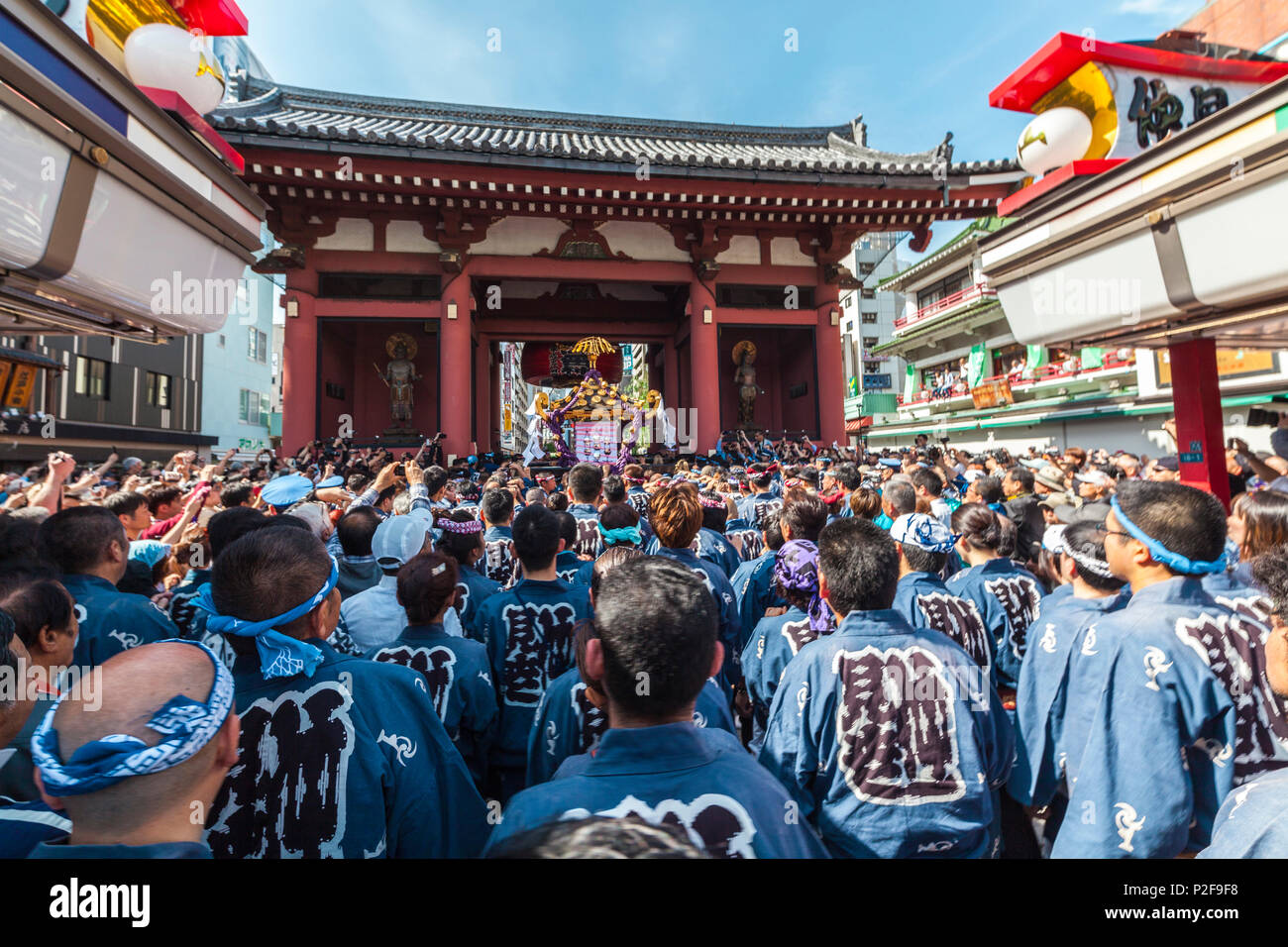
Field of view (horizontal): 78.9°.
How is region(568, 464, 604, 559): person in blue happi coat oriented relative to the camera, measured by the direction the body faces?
away from the camera

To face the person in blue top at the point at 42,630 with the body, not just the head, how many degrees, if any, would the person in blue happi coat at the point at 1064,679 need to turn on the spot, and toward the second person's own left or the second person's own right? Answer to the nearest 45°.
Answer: approximately 90° to the second person's own left

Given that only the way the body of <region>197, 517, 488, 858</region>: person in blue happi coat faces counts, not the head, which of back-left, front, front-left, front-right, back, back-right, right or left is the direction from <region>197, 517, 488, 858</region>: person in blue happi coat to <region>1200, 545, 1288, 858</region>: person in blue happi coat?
right

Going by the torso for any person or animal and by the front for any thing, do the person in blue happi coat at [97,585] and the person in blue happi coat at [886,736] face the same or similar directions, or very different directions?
same or similar directions

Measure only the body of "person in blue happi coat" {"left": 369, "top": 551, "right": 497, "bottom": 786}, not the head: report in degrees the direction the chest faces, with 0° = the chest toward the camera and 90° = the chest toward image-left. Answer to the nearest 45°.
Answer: approximately 180°

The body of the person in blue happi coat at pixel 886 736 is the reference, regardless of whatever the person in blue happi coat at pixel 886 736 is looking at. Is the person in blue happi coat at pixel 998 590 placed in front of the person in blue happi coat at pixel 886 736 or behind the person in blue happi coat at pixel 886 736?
in front

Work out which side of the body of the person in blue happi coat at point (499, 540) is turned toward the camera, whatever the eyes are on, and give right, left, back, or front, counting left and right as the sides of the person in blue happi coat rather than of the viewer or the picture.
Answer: back

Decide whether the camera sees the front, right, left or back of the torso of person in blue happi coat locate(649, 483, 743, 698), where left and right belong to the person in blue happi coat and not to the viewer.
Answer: back

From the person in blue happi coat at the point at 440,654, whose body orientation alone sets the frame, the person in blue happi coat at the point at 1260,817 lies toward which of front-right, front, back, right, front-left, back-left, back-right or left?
back-right

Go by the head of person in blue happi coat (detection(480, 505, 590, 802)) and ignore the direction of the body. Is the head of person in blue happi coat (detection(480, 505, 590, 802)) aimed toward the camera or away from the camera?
away from the camera

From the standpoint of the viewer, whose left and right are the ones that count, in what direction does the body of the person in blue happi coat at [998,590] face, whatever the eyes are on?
facing away from the viewer and to the left of the viewer

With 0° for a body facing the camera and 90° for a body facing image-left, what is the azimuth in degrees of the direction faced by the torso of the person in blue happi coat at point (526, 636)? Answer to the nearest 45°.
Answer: approximately 180°

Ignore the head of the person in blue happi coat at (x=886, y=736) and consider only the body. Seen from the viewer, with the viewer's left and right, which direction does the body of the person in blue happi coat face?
facing away from the viewer

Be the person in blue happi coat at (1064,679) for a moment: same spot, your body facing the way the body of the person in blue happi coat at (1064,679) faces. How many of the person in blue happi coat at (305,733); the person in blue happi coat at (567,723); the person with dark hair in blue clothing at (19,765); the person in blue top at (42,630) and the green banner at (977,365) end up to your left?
4

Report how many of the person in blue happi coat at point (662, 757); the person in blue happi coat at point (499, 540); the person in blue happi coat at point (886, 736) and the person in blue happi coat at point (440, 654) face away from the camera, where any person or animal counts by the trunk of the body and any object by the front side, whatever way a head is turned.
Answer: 4

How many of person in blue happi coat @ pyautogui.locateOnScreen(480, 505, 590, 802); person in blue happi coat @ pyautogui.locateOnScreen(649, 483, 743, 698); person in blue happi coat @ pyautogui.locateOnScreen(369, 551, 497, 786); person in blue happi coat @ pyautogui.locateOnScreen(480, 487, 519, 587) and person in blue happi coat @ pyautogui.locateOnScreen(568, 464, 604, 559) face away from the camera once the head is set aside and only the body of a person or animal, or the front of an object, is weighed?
5

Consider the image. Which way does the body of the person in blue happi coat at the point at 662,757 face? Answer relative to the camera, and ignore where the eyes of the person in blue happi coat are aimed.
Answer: away from the camera

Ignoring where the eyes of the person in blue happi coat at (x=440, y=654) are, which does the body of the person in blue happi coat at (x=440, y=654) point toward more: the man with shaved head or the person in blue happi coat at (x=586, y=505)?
the person in blue happi coat at (x=586, y=505)

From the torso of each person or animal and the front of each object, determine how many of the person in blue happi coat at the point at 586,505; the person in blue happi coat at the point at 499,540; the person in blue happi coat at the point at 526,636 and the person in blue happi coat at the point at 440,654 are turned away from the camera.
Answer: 4

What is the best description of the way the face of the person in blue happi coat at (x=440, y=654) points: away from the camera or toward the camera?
away from the camera

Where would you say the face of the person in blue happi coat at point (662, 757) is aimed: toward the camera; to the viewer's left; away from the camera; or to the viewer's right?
away from the camera
